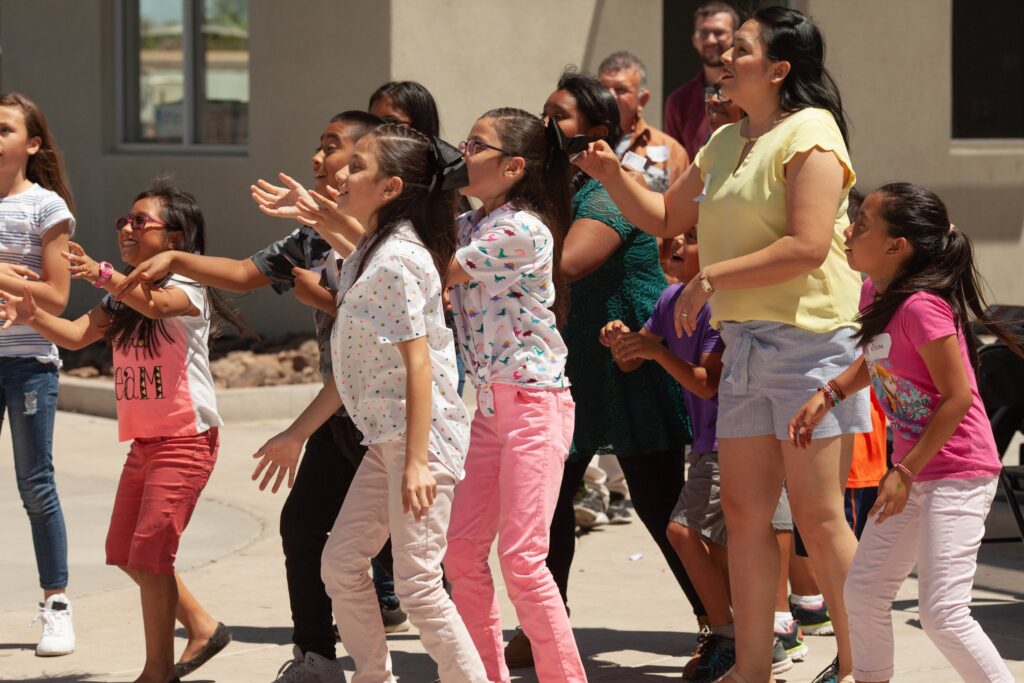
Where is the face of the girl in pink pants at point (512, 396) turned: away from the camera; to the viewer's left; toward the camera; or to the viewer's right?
to the viewer's left

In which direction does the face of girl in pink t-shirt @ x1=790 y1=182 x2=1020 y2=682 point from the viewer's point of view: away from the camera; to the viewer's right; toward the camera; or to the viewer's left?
to the viewer's left

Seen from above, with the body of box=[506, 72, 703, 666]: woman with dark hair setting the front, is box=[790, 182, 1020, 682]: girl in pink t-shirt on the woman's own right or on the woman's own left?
on the woman's own left

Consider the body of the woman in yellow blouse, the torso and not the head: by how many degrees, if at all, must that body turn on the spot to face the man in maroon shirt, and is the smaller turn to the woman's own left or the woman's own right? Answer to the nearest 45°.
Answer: approximately 135° to the woman's own right

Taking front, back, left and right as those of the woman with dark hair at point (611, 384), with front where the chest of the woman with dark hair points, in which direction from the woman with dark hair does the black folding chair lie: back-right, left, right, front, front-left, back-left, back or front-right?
back-right

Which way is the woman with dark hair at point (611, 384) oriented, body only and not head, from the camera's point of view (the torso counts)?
to the viewer's left

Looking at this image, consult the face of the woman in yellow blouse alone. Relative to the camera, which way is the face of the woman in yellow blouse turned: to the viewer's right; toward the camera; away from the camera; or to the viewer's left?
to the viewer's left

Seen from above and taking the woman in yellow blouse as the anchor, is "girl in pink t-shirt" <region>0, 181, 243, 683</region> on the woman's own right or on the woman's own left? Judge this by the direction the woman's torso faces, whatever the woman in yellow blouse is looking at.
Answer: on the woman's own right

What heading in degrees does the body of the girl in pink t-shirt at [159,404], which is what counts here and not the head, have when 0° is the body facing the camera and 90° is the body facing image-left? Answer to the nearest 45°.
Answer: approximately 45°
